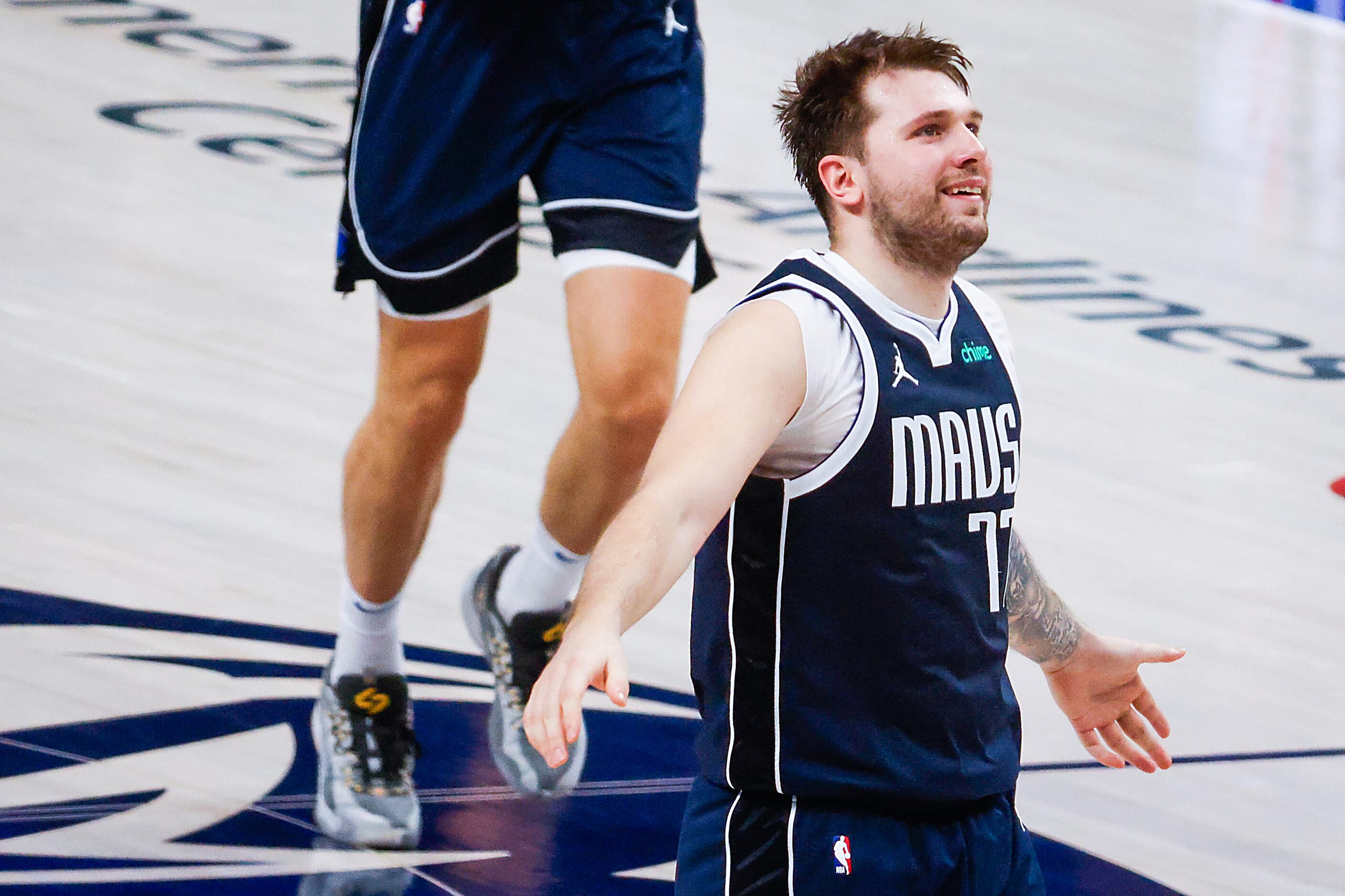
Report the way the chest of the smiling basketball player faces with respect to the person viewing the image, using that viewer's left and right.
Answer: facing the viewer and to the right of the viewer
